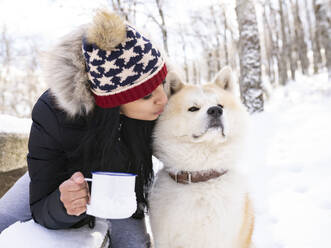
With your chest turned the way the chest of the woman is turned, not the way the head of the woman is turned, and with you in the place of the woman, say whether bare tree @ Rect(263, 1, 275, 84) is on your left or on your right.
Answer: on your left

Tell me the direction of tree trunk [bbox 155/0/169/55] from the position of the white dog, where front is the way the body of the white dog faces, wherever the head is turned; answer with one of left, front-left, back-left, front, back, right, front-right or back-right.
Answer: back

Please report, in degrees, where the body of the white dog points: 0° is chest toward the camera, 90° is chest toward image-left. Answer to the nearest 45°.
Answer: approximately 0°

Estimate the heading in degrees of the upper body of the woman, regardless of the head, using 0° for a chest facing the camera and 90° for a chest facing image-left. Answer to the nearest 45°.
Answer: approximately 315°
